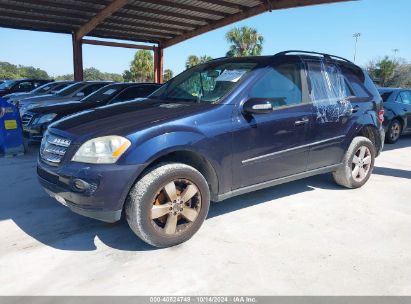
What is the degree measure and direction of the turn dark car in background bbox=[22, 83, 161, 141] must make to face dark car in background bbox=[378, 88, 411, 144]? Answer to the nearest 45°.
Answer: approximately 135° to its left

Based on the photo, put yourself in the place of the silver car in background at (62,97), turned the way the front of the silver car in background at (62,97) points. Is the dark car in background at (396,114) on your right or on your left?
on your left
